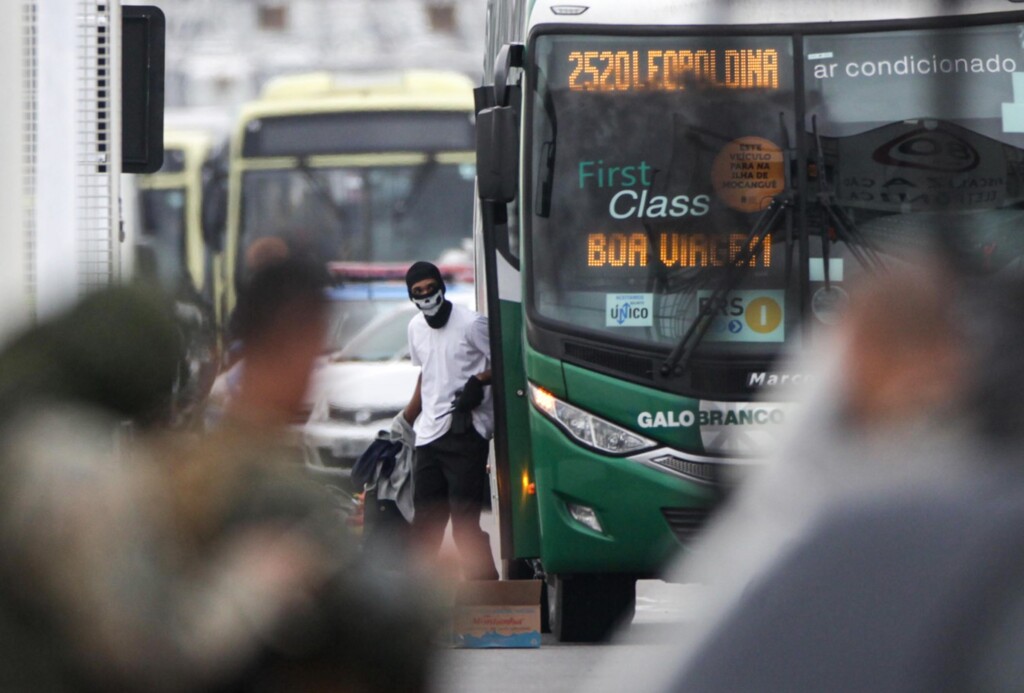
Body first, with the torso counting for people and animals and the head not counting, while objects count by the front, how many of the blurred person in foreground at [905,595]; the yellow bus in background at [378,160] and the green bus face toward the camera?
2

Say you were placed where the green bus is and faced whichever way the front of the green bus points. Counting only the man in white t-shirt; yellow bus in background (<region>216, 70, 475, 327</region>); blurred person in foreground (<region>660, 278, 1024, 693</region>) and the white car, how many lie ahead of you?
1

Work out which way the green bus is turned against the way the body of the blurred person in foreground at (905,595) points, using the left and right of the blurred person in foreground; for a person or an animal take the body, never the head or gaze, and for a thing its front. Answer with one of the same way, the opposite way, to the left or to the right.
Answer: the opposite way

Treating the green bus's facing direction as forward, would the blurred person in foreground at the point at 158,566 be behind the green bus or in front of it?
in front

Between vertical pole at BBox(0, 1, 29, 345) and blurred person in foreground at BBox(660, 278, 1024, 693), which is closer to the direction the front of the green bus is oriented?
the blurred person in foreground

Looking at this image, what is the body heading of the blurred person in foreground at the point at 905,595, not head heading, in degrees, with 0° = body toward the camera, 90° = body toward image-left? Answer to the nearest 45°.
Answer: approximately 180°

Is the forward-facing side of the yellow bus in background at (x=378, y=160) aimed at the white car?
yes

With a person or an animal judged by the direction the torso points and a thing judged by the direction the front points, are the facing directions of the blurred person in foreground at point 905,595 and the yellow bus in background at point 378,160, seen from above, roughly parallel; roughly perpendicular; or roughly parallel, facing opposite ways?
roughly parallel, facing opposite ways

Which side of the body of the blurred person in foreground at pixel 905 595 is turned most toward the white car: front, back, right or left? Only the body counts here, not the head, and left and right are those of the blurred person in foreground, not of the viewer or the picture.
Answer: front

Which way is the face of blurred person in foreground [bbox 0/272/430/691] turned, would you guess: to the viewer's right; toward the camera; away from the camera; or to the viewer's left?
away from the camera

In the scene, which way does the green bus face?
toward the camera

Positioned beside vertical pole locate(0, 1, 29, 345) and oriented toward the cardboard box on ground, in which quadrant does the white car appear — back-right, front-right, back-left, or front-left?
front-left

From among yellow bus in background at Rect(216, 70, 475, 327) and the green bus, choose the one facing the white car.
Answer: the yellow bus in background

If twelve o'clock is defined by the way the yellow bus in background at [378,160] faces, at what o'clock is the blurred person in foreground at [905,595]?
The blurred person in foreground is roughly at 12 o'clock from the yellow bus in background.

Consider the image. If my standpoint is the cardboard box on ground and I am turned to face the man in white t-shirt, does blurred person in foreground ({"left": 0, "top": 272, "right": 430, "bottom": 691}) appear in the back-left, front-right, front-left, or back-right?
back-left

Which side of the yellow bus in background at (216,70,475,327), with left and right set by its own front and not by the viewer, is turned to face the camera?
front

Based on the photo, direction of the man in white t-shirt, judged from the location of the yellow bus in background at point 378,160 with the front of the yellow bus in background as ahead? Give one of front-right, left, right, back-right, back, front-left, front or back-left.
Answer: front

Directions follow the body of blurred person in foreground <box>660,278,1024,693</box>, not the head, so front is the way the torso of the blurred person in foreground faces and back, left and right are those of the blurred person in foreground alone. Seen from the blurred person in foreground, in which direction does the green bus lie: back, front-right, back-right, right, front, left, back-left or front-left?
front
